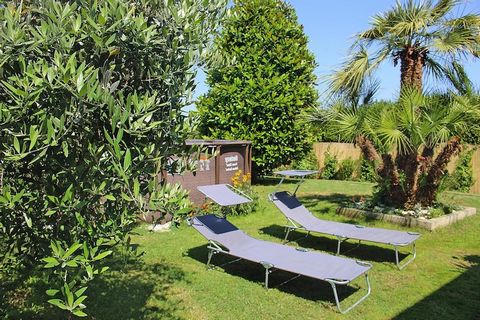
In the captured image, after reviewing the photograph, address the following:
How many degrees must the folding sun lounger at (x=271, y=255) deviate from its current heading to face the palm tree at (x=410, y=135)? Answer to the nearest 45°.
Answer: approximately 90° to its left

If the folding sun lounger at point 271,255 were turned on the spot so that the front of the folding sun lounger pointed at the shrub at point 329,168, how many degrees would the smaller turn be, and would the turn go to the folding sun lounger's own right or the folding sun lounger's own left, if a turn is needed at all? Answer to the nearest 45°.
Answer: approximately 135° to the folding sun lounger's own left

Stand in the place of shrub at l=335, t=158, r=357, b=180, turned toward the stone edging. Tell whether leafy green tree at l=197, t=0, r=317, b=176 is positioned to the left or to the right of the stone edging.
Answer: right

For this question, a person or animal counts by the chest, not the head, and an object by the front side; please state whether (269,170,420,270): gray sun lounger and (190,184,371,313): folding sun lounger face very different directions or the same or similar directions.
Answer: same or similar directions

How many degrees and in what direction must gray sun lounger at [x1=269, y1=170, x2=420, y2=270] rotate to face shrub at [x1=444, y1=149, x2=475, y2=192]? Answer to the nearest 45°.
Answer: approximately 90° to its left

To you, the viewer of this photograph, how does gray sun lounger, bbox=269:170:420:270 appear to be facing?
facing the viewer and to the right of the viewer

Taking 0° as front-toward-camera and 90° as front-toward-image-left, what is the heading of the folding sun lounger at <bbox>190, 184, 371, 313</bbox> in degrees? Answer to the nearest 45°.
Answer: approximately 315°

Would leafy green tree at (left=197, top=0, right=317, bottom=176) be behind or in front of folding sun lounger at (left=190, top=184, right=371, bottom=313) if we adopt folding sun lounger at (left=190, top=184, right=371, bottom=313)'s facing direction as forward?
behind

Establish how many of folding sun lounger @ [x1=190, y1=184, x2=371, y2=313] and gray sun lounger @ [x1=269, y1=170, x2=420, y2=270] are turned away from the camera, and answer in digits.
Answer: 0

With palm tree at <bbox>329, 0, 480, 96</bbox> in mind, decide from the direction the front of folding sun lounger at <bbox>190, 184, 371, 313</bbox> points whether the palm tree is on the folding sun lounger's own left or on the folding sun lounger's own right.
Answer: on the folding sun lounger's own left
